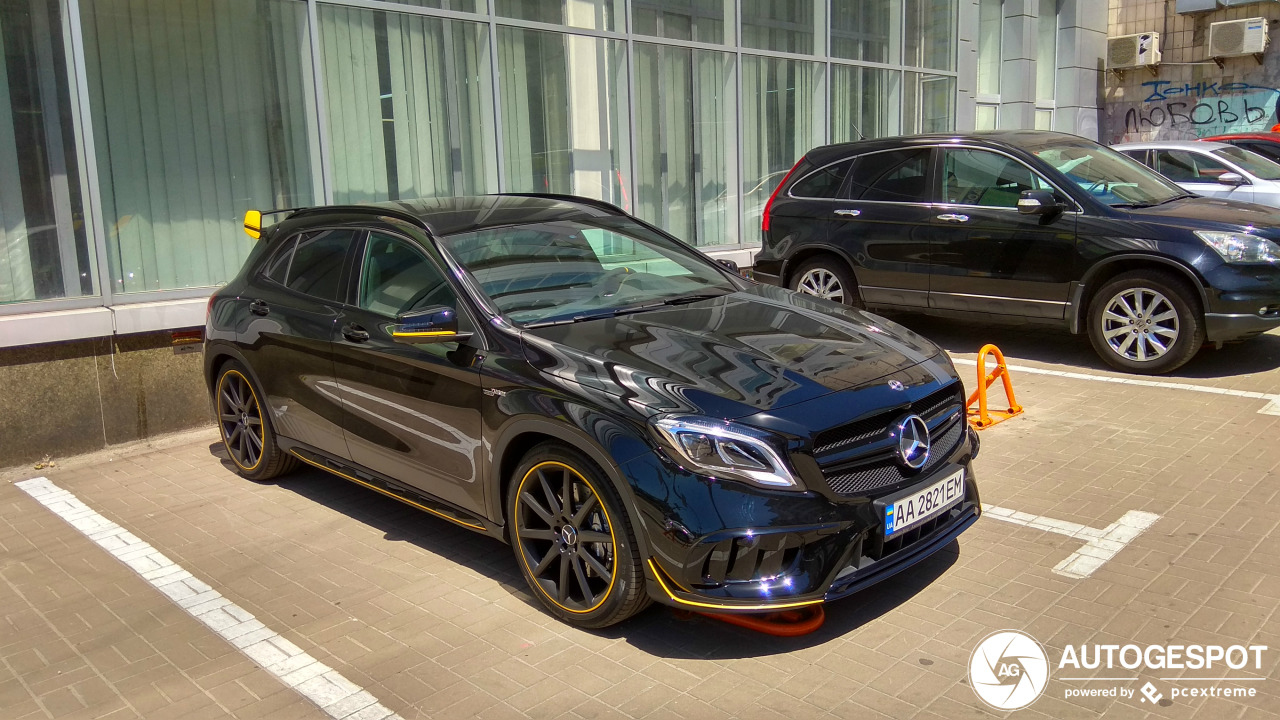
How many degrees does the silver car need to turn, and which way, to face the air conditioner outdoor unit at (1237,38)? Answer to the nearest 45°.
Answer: approximately 135° to its left

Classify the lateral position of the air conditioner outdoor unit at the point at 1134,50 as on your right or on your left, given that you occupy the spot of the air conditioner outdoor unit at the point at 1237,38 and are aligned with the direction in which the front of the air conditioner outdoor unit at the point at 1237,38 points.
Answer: on your right

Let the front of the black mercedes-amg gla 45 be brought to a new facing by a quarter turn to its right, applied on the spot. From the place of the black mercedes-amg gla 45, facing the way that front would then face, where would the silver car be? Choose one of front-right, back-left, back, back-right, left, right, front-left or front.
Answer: back

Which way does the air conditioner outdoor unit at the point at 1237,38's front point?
toward the camera

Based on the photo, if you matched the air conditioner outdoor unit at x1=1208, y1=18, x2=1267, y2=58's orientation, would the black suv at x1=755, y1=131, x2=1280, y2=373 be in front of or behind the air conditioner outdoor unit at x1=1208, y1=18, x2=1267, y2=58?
in front

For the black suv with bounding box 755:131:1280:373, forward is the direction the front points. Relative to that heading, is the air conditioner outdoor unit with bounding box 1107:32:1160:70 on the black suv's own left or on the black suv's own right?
on the black suv's own left

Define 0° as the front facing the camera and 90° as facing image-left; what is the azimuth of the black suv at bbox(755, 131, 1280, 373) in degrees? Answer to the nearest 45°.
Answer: approximately 315°

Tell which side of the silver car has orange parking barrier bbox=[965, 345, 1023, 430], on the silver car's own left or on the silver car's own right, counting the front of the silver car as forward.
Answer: on the silver car's own right

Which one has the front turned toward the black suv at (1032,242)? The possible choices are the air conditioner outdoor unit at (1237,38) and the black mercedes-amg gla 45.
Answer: the air conditioner outdoor unit

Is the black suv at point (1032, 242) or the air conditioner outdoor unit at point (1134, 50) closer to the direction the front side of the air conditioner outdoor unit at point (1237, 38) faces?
the black suv

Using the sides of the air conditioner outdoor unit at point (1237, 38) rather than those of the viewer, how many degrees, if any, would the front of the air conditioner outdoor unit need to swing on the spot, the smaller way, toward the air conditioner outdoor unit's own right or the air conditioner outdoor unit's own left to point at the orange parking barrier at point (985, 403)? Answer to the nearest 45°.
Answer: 0° — it already faces it
